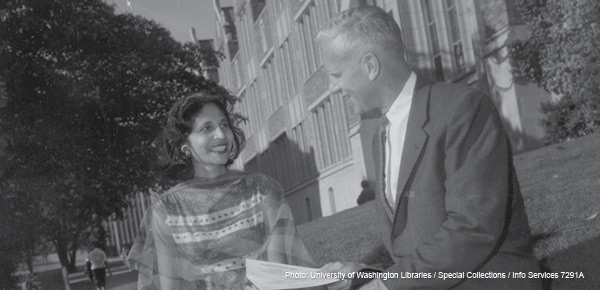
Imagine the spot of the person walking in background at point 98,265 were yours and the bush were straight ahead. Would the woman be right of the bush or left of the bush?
right

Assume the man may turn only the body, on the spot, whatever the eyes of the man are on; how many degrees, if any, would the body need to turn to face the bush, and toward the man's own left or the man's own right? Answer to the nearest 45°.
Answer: approximately 90° to the man's own right

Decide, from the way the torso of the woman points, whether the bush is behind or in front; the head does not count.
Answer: behind

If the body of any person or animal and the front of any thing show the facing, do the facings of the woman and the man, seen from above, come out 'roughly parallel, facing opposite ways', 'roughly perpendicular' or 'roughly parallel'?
roughly perpendicular

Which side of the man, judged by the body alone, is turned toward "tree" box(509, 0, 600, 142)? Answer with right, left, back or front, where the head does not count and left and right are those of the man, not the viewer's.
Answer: right

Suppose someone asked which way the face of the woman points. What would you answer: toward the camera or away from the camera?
toward the camera

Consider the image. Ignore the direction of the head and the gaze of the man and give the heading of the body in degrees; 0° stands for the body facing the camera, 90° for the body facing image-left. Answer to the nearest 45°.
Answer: approximately 90°

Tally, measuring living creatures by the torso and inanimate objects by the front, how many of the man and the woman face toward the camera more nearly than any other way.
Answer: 1

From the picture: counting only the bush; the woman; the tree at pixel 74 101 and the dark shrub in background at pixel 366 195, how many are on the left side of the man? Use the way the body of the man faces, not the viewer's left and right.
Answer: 0

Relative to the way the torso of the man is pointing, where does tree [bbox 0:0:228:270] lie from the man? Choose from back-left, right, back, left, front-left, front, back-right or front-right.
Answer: front-right

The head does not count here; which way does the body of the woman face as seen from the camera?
toward the camera

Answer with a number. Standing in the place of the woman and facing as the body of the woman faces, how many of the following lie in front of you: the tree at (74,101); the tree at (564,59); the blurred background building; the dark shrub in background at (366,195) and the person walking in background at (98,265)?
0

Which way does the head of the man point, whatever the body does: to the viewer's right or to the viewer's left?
to the viewer's left
